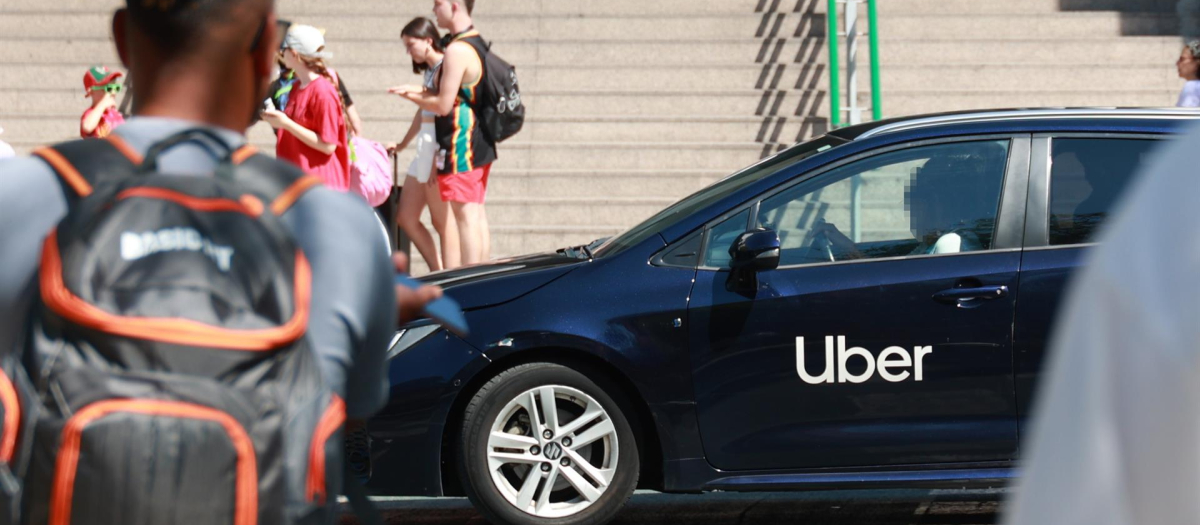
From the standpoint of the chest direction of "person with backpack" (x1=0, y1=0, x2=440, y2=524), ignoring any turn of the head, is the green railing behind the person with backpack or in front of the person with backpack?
in front

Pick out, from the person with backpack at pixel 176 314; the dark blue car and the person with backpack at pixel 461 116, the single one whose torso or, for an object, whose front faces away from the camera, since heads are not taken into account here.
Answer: the person with backpack at pixel 176 314

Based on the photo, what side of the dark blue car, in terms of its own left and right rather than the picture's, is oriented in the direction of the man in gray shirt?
left

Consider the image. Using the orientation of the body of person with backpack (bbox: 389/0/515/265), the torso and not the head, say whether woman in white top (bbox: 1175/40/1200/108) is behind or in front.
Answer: behind

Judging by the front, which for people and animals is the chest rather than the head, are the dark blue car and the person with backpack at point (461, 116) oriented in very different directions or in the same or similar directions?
same or similar directions

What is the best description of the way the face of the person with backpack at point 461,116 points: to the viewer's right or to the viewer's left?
to the viewer's left

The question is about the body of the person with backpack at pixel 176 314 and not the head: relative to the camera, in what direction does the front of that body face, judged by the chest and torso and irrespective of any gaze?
away from the camera

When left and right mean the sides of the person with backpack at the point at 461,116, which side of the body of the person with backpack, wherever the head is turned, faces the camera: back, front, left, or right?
left

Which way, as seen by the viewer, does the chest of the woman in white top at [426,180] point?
to the viewer's left
